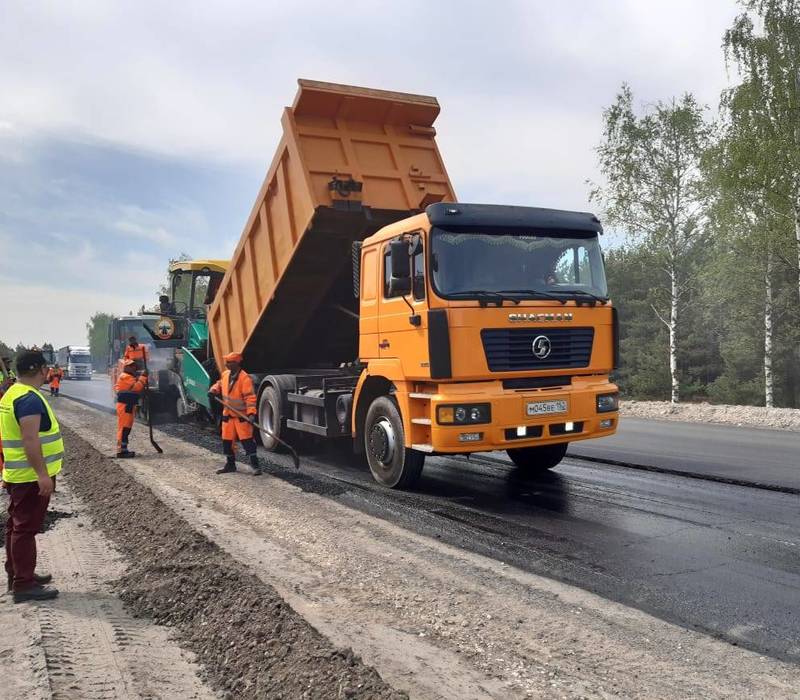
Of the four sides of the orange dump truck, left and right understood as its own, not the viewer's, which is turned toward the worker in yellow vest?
right

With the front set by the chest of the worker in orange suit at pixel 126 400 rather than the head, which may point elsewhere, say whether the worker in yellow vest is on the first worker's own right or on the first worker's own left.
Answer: on the first worker's own right

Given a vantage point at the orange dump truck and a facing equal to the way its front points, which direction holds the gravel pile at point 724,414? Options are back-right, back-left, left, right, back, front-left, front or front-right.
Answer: left

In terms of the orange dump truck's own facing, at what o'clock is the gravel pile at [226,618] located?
The gravel pile is roughly at 2 o'clock from the orange dump truck.

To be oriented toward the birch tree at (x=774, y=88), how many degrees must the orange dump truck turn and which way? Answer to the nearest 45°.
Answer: approximately 90° to its left

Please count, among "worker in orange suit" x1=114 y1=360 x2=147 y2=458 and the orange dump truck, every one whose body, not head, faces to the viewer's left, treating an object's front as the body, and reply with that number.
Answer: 0

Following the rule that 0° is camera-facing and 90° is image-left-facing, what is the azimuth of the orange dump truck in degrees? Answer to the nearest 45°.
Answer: approximately 315°

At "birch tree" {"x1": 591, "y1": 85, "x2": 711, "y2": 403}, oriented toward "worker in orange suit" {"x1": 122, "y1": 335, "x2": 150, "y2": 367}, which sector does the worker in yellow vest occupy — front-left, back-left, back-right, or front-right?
front-left

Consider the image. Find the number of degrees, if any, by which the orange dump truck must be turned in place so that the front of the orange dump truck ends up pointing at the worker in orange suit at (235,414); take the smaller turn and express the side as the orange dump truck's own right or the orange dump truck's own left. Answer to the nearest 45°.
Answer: approximately 90° to the orange dump truck's own right
